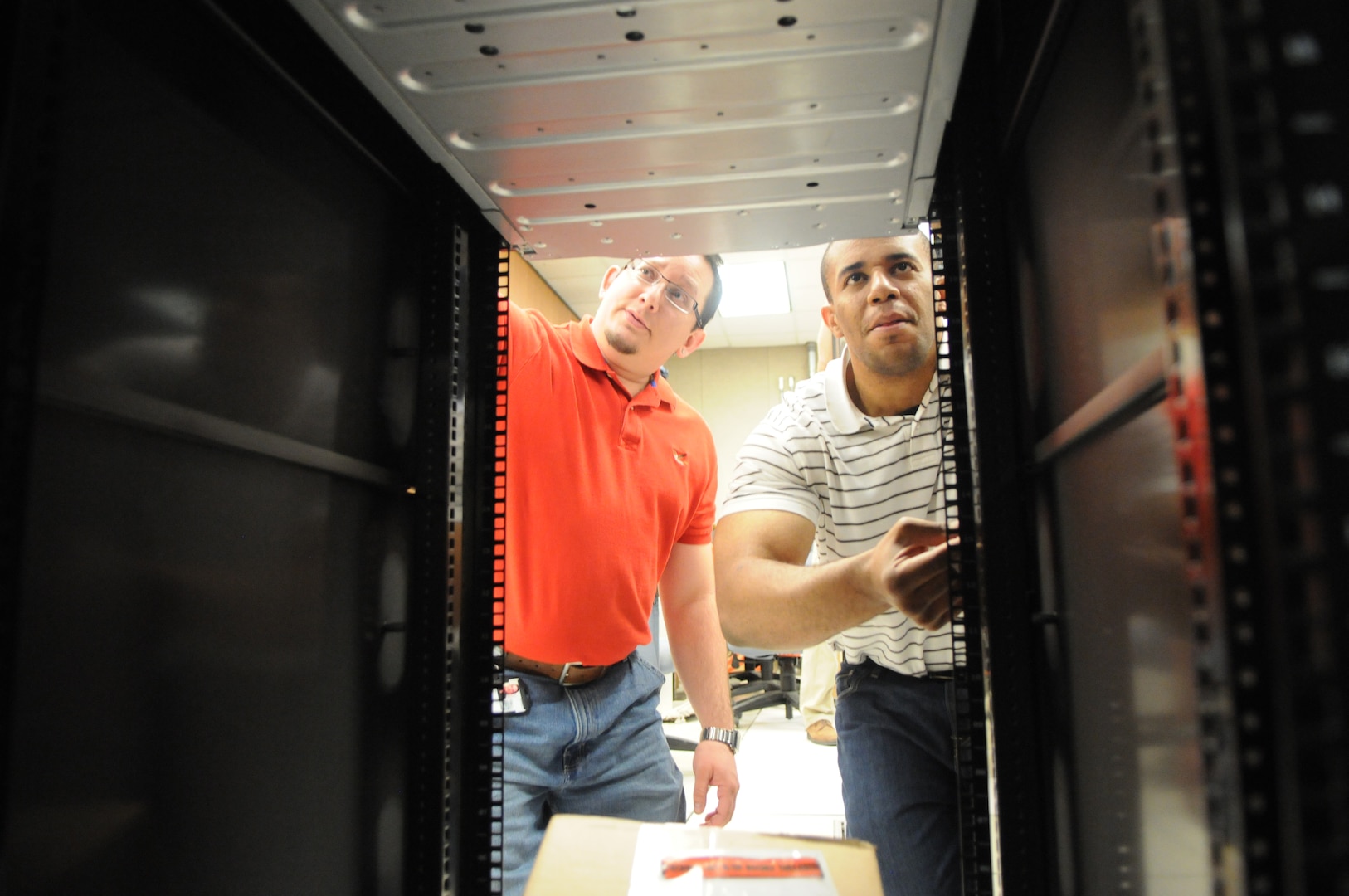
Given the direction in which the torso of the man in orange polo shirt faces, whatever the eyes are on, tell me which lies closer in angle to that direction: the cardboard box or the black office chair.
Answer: the cardboard box

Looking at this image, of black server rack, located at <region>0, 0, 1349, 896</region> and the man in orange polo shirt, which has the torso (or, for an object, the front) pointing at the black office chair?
the black server rack

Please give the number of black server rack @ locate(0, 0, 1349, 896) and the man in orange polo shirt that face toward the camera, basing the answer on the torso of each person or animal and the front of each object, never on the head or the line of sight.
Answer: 1

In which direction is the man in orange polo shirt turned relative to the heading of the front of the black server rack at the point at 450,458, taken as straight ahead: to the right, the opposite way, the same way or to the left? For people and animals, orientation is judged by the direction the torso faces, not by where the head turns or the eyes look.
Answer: the opposite way

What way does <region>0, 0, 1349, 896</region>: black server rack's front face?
away from the camera

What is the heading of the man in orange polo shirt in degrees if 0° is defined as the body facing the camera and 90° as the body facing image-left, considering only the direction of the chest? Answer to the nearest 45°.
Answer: approximately 0°

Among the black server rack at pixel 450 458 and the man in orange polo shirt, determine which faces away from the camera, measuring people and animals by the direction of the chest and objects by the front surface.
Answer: the black server rack

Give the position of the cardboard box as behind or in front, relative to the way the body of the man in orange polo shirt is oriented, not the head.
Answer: in front

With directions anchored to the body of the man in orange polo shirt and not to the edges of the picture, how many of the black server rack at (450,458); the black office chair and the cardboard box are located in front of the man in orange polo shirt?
2

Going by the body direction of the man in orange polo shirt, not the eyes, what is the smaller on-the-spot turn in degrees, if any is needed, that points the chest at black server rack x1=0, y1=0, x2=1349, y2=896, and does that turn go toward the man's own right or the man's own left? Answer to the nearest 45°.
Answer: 0° — they already face it

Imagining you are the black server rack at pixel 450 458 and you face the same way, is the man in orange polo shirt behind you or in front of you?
in front
